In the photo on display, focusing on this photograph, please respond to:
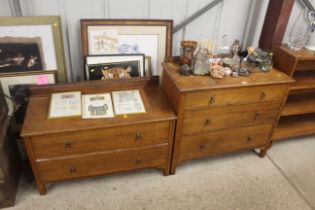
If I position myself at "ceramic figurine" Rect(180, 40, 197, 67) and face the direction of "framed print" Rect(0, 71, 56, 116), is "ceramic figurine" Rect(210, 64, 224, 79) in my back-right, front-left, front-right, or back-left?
back-left

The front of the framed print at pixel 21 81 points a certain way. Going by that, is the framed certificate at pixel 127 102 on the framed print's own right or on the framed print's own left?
on the framed print's own left

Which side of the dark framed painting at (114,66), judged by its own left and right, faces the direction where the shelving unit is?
left

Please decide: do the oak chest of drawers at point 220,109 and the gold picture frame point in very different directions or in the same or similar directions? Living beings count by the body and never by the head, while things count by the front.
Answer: same or similar directions

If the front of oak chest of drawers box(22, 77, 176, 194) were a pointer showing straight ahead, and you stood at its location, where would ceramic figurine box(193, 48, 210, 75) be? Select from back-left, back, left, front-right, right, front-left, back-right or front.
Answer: left

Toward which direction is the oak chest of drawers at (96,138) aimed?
toward the camera

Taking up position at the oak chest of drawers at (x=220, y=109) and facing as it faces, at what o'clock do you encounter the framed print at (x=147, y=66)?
The framed print is roughly at 5 o'clock from the oak chest of drawers.

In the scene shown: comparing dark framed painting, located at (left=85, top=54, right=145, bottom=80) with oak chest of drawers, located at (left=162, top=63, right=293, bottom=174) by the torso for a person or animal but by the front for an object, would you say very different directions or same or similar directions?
same or similar directions

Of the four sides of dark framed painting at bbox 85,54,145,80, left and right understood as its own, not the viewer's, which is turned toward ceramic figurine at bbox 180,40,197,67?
left

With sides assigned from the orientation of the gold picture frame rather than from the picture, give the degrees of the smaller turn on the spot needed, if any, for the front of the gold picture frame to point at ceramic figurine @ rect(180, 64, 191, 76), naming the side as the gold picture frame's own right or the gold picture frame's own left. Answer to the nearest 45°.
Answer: approximately 45° to the gold picture frame's own left

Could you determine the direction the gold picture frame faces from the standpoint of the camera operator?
facing the viewer
